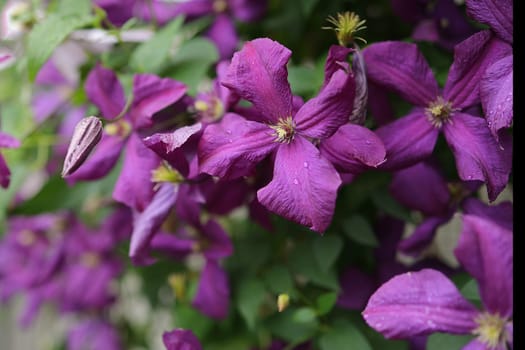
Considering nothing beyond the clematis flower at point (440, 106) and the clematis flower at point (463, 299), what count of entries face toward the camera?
2

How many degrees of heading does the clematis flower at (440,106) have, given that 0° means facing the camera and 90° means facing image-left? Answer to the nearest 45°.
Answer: approximately 0°

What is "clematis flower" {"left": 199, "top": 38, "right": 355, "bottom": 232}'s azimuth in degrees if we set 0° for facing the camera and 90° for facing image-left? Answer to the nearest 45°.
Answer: approximately 0°
